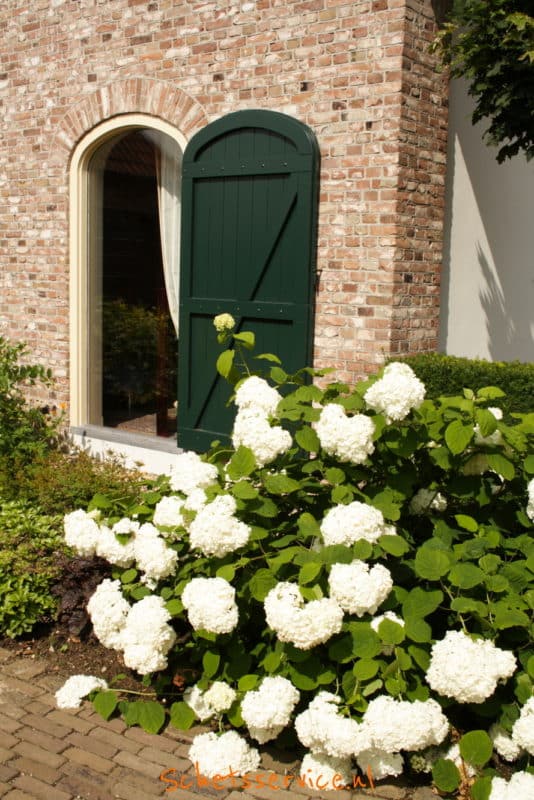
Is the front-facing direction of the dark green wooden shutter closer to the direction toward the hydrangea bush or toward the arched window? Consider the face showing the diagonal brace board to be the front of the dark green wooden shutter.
the hydrangea bush

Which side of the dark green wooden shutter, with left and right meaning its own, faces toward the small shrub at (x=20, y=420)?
right

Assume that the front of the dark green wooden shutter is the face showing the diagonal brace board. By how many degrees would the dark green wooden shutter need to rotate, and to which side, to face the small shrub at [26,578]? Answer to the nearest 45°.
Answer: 0° — it already faces it

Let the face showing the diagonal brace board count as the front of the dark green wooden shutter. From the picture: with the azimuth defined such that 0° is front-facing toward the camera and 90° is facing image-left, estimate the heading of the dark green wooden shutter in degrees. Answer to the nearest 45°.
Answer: approximately 45°

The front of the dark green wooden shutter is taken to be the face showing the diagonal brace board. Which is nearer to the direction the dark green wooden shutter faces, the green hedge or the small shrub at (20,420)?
the small shrub

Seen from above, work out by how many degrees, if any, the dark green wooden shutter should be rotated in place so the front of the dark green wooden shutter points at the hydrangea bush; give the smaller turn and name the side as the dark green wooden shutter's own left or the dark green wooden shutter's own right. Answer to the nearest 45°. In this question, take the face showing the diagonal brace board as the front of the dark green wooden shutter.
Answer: approximately 45° to the dark green wooden shutter's own left

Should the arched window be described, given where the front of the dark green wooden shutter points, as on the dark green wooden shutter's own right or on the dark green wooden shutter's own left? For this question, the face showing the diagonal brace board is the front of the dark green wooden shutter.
on the dark green wooden shutter's own right
